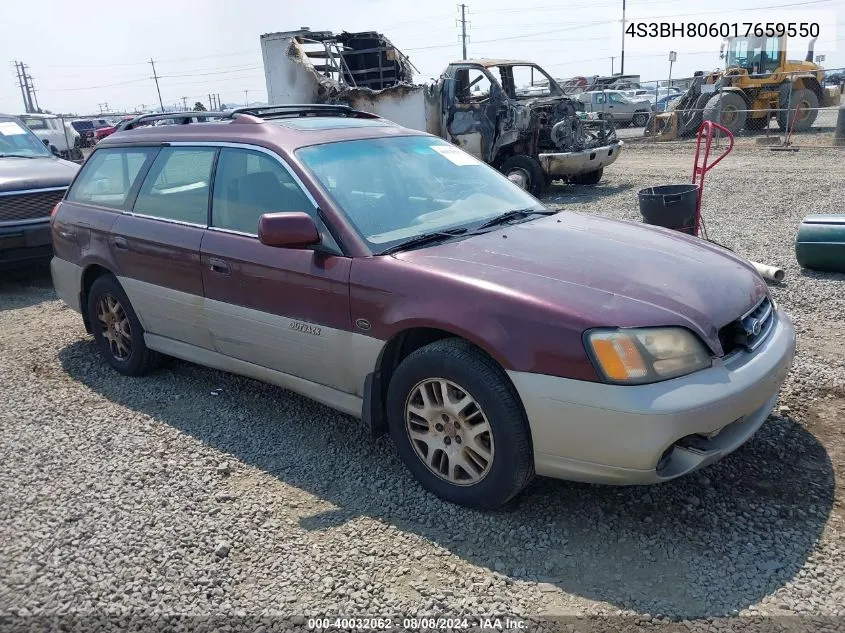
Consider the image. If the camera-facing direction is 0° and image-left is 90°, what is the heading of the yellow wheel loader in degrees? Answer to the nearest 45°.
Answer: approximately 45°

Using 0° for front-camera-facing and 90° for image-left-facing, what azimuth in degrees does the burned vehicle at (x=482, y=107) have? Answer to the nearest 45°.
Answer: approximately 315°

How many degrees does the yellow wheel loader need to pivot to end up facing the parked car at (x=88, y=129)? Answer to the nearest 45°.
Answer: approximately 45° to its right

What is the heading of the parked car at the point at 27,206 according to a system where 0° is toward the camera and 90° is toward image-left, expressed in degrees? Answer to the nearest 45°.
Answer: approximately 315°

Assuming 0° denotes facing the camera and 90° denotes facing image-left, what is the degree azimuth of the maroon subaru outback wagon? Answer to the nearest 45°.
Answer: approximately 315°

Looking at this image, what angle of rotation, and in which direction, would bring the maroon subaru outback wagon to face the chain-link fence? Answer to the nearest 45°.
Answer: approximately 90° to its left

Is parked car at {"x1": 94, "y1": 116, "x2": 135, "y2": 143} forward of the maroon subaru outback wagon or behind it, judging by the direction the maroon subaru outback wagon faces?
behind

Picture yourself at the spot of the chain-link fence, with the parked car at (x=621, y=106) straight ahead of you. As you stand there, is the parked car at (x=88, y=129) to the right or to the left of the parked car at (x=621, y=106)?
left

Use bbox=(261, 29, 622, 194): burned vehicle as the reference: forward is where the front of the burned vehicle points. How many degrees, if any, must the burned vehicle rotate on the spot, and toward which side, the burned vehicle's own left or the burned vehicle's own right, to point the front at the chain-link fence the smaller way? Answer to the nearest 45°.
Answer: approximately 90° to the burned vehicle's own left
